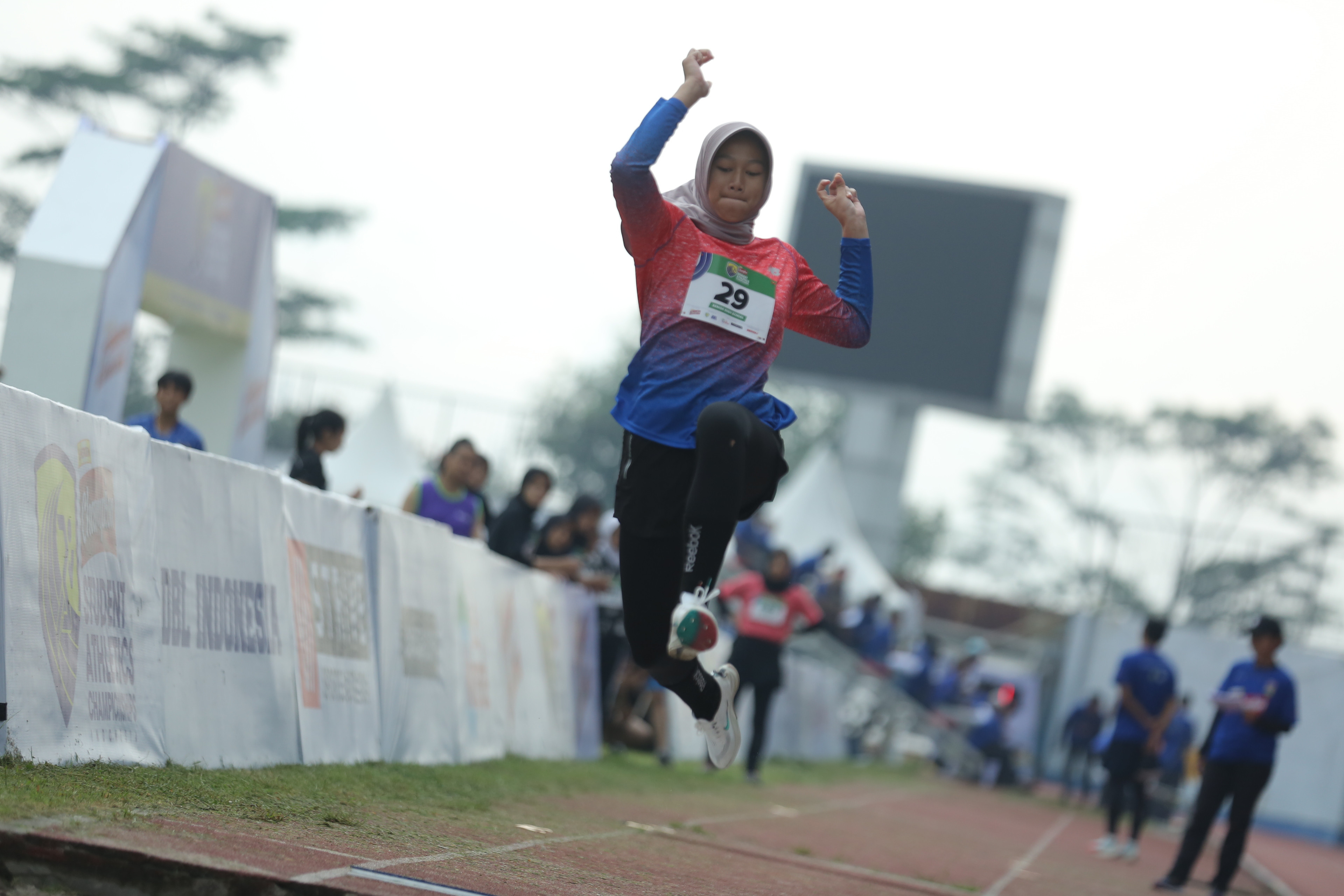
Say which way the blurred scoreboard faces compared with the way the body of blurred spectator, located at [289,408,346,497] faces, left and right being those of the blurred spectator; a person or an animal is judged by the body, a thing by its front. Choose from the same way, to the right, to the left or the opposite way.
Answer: to the right

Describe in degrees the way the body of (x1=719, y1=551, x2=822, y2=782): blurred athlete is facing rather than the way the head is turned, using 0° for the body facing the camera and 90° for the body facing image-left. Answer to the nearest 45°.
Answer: approximately 0°

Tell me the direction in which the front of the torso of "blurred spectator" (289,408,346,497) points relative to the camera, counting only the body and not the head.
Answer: to the viewer's right

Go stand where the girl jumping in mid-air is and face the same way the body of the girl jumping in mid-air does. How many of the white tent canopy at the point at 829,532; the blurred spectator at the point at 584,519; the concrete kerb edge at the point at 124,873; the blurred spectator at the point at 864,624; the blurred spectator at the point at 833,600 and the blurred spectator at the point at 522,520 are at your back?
5

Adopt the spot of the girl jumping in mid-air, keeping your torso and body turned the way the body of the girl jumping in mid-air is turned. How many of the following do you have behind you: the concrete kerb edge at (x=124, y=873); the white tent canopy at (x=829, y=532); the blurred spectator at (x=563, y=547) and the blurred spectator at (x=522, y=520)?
3

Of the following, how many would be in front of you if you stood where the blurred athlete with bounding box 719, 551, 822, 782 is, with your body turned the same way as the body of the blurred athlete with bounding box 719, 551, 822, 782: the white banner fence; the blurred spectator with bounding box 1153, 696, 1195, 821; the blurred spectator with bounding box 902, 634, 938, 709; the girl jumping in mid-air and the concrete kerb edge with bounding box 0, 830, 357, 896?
3

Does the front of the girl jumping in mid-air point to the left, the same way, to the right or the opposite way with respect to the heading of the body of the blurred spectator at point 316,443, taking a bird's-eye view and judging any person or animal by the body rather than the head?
to the right
